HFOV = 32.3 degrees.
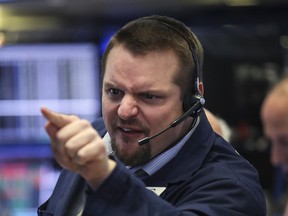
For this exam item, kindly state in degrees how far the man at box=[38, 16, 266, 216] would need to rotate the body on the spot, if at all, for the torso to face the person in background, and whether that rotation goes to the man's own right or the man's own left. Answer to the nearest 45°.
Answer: approximately 180°

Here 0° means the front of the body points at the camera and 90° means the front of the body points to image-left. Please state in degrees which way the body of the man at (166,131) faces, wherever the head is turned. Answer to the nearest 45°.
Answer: approximately 45°
